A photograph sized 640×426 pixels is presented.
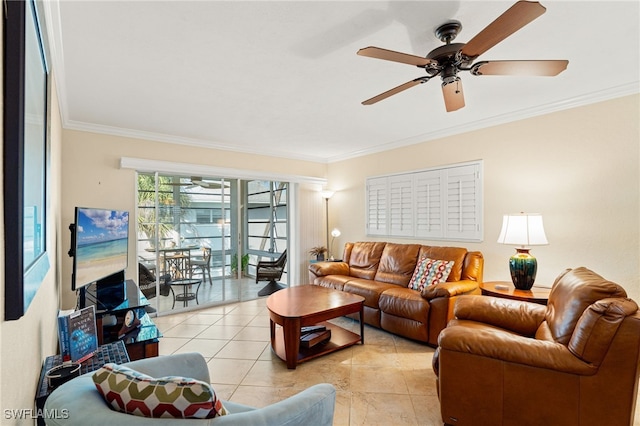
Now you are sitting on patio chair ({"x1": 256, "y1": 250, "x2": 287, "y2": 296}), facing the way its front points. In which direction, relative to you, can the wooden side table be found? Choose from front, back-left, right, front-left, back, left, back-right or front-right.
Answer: back-left

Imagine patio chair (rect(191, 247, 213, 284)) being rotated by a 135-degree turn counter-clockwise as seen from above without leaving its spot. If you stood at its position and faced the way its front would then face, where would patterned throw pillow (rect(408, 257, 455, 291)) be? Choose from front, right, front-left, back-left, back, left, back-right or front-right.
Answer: front

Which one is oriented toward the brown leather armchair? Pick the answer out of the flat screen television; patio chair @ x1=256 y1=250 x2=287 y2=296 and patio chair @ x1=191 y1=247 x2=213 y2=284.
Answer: the flat screen television

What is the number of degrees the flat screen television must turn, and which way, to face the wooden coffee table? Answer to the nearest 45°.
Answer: approximately 45° to its left

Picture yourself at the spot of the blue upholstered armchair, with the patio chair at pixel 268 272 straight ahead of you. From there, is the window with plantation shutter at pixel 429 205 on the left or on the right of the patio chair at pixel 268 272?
right

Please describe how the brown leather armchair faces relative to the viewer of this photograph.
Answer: facing to the left of the viewer

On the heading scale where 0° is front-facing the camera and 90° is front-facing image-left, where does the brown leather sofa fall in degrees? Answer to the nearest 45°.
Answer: approximately 45°

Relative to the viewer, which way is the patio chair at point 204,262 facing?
to the viewer's left

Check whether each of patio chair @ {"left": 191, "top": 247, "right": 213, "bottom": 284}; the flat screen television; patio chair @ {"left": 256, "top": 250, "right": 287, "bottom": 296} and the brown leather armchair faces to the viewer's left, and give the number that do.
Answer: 3

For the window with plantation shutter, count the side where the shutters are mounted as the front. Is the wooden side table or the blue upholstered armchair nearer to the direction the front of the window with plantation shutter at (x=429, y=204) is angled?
the blue upholstered armchair

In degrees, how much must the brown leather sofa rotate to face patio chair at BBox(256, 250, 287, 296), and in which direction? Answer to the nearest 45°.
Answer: approximately 90° to its right
